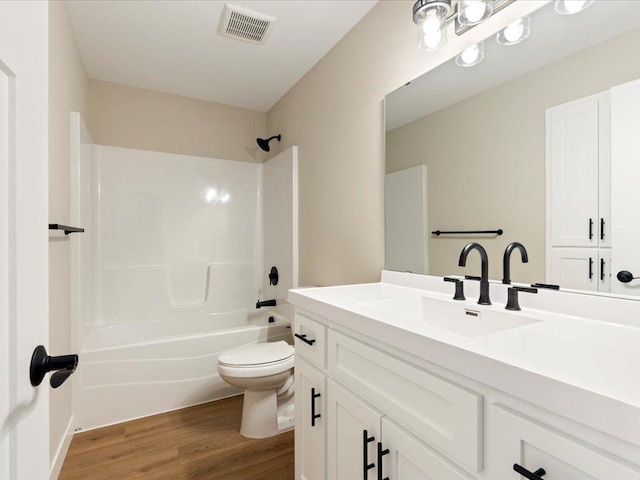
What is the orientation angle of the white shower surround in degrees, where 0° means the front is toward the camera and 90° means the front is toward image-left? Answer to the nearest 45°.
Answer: approximately 315°

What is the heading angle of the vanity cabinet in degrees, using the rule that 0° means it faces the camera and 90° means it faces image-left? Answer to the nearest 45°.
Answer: approximately 45°

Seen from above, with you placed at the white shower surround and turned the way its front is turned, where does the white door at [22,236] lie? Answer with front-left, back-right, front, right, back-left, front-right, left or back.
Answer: front-right

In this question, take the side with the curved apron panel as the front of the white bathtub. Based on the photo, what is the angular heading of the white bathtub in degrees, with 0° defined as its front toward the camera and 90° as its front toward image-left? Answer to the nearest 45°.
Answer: approximately 315°

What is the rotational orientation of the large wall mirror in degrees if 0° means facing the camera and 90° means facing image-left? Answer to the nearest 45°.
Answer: approximately 45°
